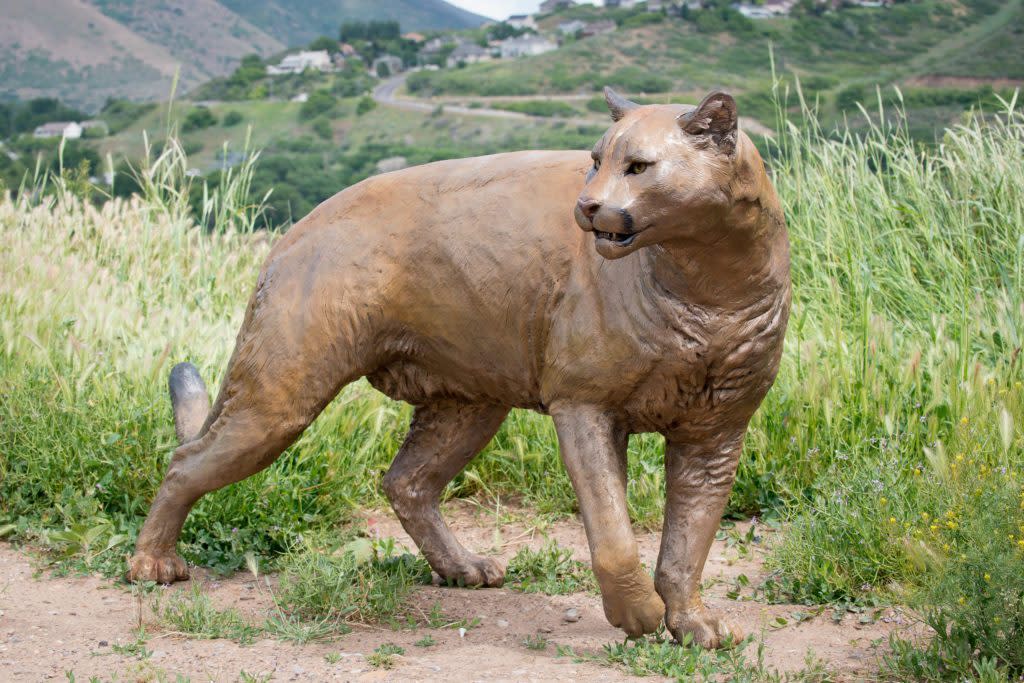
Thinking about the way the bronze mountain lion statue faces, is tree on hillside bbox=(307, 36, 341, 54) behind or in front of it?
behind

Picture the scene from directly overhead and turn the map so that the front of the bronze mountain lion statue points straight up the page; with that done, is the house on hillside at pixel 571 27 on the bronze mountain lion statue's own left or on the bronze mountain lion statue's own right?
on the bronze mountain lion statue's own left

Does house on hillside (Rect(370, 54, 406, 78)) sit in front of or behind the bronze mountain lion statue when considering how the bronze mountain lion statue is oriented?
behind

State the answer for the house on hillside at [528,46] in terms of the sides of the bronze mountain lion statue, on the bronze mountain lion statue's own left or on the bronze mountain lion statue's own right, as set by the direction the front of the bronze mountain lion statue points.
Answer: on the bronze mountain lion statue's own left

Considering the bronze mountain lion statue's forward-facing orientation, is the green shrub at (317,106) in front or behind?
behind

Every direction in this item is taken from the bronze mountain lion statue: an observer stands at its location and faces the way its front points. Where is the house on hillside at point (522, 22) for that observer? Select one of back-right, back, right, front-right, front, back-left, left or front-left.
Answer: back-left

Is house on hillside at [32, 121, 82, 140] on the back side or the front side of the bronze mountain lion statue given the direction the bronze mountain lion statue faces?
on the back side

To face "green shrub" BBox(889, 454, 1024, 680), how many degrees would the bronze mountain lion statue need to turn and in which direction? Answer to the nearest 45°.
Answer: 0° — it already faces it

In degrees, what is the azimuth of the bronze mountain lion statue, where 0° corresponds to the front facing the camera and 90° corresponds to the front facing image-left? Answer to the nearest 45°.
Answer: approximately 315°

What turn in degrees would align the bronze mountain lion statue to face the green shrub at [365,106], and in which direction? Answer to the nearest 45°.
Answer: approximately 135° to its left

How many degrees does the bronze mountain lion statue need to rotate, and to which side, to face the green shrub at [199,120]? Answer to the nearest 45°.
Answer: approximately 135° to its left

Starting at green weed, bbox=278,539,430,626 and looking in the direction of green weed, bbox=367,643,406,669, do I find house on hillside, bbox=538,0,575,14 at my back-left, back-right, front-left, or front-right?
back-left
